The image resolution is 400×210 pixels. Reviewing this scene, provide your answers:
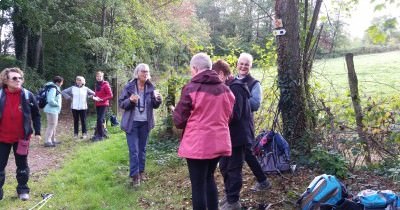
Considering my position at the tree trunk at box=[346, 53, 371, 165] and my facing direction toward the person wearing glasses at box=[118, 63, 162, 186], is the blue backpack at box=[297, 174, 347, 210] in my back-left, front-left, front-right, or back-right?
front-left

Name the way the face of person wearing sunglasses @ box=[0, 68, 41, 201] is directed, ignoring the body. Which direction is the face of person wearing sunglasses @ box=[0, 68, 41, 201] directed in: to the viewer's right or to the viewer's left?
to the viewer's right

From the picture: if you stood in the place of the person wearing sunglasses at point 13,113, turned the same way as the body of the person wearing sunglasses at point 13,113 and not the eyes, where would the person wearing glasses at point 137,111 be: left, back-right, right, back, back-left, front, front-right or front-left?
left

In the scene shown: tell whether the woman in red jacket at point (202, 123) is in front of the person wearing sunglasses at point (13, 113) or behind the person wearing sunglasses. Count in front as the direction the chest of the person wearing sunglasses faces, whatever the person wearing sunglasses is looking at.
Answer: in front

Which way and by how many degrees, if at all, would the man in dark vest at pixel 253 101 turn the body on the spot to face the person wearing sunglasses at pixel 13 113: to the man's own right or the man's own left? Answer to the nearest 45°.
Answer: approximately 45° to the man's own right

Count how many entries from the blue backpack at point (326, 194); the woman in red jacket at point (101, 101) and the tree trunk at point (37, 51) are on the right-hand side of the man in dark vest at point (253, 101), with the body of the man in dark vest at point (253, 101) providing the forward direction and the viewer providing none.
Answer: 2

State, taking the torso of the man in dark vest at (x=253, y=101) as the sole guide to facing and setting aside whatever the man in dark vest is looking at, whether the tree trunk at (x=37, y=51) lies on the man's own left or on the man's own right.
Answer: on the man's own right

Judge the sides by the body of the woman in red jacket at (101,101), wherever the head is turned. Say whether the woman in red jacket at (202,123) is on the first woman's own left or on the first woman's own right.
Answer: on the first woman's own left

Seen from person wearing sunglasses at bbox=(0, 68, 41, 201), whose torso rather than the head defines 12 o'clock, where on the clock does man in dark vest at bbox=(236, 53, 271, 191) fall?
The man in dark vest is roughly at 10 o'clock from the person wearing sunglasses.

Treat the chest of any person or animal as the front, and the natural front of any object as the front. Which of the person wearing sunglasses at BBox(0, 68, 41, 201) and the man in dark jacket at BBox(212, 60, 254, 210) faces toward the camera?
the person wearing sunglasses

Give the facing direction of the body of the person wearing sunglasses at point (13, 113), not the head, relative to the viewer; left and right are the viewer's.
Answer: facing the viewer

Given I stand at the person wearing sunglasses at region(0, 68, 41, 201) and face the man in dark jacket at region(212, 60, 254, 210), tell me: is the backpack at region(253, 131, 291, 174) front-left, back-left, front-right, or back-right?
front-left

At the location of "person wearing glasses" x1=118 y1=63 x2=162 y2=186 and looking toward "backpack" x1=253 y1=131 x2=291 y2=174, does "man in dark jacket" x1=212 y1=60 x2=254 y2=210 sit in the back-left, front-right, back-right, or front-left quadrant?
front-right

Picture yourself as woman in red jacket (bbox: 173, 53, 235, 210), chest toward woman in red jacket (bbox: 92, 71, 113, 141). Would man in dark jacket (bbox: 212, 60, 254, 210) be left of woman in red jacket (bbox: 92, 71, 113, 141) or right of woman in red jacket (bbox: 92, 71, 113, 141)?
right
